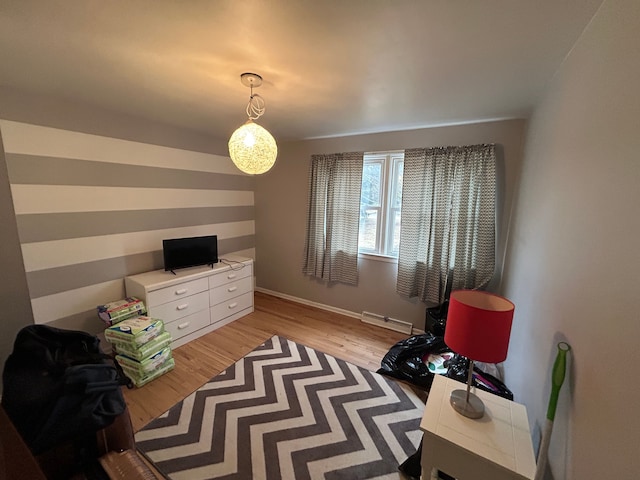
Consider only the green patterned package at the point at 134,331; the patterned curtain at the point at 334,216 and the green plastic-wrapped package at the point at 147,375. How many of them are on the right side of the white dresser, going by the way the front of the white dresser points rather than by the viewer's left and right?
2

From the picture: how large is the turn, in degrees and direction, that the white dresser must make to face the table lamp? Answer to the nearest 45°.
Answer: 0° — it already faces it

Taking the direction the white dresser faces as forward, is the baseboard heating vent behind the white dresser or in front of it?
in front

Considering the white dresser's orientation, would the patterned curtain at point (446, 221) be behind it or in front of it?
in front

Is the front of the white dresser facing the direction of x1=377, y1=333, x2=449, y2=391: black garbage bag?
yes

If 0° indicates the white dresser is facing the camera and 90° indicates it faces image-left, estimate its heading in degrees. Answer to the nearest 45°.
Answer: approximately 315°

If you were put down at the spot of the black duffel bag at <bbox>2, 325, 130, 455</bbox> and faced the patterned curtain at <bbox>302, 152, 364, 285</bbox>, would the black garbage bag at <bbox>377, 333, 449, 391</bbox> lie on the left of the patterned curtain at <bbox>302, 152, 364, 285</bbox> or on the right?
right

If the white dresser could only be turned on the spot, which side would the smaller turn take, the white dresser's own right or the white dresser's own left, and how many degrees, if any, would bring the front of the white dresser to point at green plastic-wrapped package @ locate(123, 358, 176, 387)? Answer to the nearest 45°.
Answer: approximately 90° to the white dresser's own right

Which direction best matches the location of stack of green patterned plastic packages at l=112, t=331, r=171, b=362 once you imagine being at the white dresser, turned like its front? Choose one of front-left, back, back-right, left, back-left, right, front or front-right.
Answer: right

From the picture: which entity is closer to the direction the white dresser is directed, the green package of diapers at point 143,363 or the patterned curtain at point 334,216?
the patterned curtain

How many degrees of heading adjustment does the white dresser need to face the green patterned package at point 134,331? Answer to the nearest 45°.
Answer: approximately 90° to its right

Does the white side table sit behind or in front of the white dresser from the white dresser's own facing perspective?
in front

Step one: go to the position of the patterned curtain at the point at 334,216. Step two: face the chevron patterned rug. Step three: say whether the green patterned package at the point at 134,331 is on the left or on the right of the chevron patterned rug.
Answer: right
